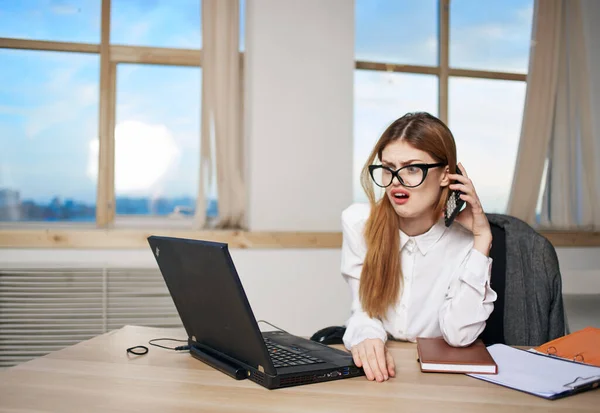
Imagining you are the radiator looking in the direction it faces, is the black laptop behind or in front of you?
in front

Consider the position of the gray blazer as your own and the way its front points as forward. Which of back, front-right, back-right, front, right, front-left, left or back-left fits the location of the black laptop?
front

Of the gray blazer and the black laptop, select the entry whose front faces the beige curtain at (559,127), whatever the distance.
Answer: the black laptop

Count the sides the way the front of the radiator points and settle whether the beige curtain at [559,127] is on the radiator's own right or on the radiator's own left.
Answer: on the radiator's own left

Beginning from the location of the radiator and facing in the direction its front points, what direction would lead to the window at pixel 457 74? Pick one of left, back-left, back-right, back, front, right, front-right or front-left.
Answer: left

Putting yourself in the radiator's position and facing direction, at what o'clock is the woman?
The woman is roughly at 11 o'clock from the radiator.

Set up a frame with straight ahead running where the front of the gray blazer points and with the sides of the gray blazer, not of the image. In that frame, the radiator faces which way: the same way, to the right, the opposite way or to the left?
to the left

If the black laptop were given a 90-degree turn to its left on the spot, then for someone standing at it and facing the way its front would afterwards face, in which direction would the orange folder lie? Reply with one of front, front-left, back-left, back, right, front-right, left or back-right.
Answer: back-right

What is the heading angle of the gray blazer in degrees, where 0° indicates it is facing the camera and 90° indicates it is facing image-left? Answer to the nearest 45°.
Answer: approximately 45°

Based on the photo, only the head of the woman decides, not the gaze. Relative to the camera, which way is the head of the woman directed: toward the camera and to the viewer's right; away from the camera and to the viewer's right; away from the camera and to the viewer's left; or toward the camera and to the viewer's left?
toward the camera and to the viewer's left

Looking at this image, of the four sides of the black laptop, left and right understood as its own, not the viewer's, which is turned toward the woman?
front

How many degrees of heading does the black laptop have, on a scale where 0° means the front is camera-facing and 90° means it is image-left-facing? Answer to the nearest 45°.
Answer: approximately 225°

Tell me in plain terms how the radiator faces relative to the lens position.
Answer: facing the viewer

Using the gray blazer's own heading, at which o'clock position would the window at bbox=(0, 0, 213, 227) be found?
The window is roughly at 2 o'clock from the gray blazer.

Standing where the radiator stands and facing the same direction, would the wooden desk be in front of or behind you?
in front

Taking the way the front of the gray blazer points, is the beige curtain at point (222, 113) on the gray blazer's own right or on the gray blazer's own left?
on the gray blazer's own right
